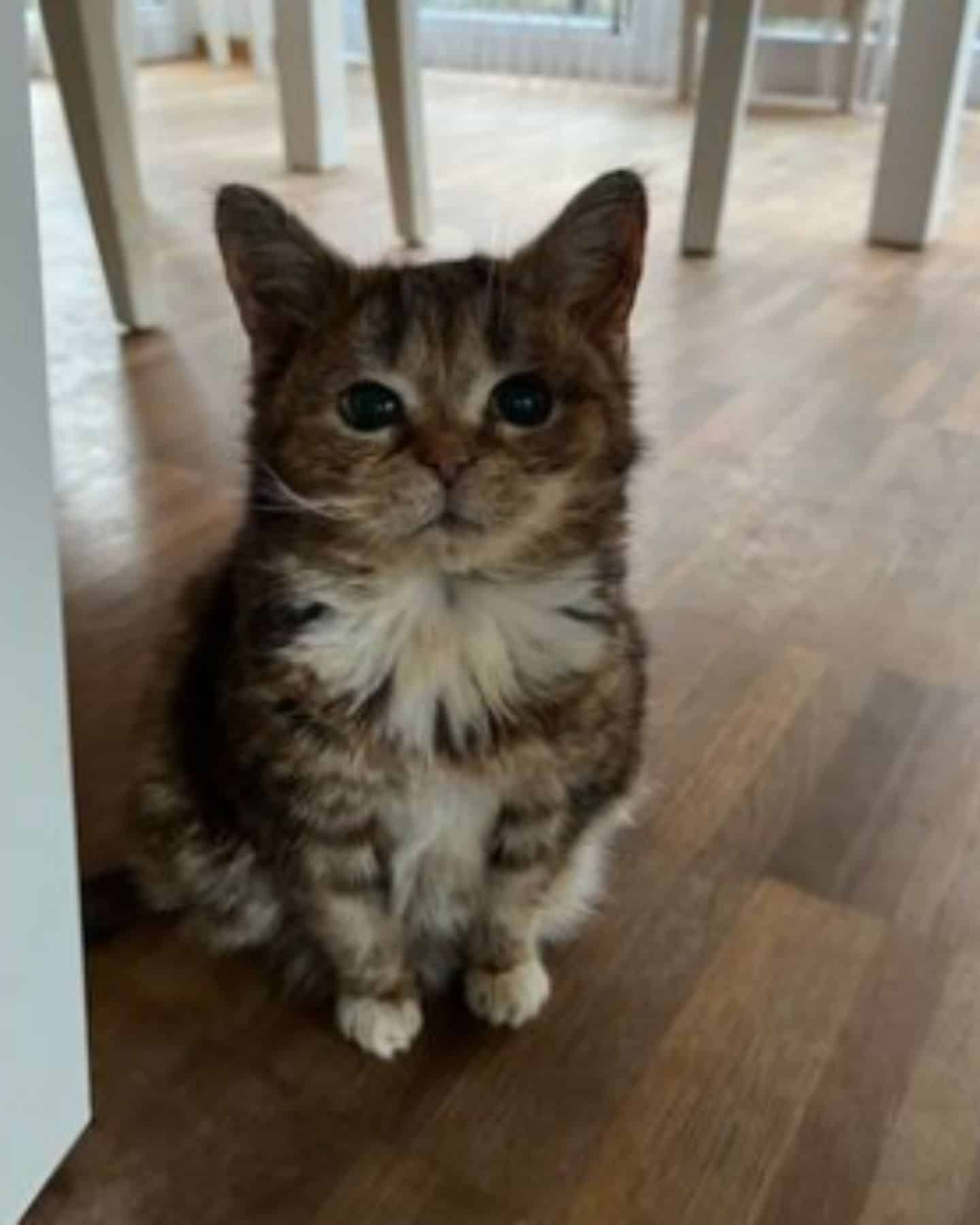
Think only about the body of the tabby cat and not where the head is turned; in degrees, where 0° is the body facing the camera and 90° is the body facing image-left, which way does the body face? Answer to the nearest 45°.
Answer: approximately 0°
